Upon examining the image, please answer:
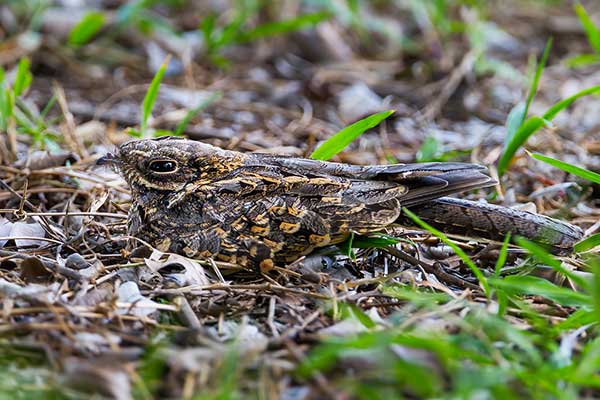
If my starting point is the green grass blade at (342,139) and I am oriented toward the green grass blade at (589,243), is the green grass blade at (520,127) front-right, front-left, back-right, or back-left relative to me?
front-left

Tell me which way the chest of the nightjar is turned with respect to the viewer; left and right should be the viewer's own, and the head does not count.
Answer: facing to the left of the viewer

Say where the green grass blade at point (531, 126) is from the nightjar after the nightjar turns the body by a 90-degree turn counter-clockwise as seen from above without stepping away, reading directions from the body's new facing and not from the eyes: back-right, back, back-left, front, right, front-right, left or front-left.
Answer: back-left

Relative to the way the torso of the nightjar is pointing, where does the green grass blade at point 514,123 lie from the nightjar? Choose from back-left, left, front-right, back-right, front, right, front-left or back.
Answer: back-right

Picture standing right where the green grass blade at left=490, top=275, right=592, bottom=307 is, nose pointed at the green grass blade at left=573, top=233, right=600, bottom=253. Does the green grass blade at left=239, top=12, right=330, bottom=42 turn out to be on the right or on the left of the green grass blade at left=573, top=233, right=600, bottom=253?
left

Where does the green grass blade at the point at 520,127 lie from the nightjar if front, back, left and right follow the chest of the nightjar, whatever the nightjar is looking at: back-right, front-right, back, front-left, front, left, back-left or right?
back-right

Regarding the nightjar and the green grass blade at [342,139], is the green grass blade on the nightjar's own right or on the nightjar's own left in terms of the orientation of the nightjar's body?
on the nightjar's own right

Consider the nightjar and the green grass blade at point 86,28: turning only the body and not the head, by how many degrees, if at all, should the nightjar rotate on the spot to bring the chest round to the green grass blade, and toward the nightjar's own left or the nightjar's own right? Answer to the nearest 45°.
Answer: approximately 45° to the nightjar's own right

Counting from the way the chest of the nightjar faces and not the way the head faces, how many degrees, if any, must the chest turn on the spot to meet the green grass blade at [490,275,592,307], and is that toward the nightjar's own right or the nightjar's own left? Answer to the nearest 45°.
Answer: approximately 135° to the nightjar's own left

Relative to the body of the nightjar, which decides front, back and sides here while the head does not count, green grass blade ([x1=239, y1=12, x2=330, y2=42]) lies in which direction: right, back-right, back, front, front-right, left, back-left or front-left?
right

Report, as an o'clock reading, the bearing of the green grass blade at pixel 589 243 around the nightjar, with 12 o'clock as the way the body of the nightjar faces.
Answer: The green grass blade is roughly at 6 o'clock from the nightjar.

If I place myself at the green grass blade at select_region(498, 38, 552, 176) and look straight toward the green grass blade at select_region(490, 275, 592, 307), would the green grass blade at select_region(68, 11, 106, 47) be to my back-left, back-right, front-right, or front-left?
back-right
